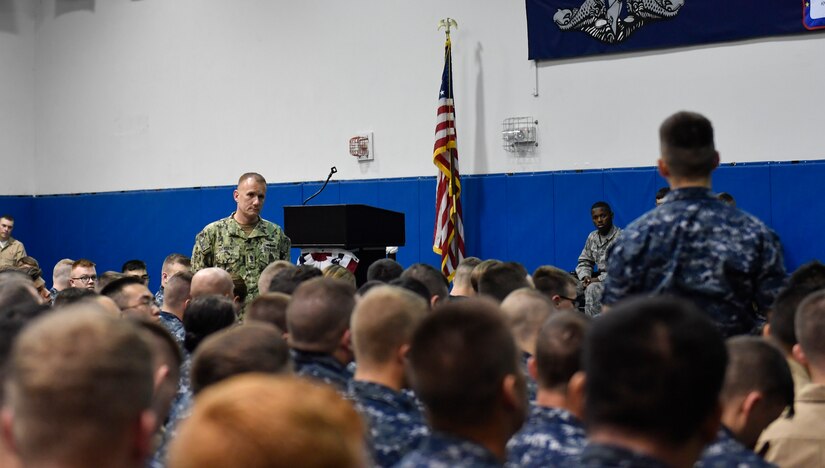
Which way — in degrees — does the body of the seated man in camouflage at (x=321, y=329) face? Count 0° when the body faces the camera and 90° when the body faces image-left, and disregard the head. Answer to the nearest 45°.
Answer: approximately 225°

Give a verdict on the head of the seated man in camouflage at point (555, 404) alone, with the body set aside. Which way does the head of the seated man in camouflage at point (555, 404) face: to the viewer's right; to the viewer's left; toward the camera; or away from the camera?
away from the camera

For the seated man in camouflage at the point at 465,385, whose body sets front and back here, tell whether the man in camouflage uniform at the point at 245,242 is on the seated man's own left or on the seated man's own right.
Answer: on the seated man's own left

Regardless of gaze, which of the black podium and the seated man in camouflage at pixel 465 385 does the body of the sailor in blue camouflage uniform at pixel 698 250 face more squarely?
the black podium

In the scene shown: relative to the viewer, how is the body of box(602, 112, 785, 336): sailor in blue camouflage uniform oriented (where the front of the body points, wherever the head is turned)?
away from the camera

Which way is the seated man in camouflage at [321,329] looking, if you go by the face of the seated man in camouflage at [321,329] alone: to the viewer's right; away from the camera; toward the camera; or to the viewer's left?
away from the camera

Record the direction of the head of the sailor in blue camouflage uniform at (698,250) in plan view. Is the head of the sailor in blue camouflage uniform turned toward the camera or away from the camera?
away from the camera

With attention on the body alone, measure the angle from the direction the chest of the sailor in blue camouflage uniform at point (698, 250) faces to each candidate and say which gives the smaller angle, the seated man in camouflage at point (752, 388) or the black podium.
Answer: the black podium

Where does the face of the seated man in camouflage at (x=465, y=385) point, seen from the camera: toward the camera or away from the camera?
away from the camera
